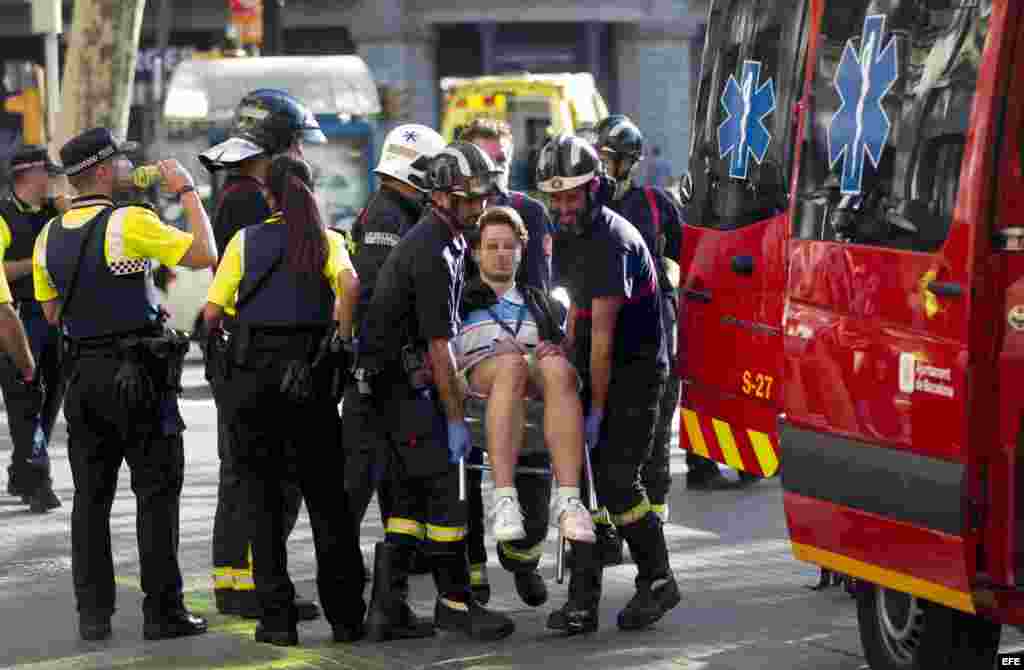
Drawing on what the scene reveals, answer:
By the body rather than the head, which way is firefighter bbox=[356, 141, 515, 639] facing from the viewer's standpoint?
to the viewer's right

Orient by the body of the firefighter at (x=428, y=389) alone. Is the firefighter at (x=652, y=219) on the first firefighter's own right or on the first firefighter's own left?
on the first firefighter's own left

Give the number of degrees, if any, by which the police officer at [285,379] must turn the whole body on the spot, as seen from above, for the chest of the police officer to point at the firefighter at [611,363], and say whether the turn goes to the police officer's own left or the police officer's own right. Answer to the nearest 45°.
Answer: approximately 90° to the police officer's own right

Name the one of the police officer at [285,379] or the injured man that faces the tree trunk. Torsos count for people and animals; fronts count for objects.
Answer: the police officer

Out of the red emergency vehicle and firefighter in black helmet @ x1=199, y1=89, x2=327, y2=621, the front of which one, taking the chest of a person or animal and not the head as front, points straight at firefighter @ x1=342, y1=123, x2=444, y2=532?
the firefighter in black helmet

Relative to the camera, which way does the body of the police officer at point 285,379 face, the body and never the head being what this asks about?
away from the camera

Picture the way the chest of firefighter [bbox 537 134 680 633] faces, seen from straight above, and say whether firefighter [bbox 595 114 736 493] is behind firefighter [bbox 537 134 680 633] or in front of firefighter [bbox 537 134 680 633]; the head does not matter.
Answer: behind

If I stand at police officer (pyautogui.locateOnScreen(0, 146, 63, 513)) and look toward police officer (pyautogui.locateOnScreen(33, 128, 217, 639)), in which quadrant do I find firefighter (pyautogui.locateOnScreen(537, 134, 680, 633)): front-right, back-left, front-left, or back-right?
front-left

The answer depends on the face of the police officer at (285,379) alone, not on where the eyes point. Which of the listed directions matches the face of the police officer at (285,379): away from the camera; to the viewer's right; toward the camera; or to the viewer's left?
away from the camera

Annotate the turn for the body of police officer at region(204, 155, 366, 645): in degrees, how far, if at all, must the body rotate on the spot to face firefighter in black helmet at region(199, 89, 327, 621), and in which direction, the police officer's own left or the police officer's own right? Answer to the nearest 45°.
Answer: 0° — they already face them

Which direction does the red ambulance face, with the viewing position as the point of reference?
facing the viewer and to the right of the viewer

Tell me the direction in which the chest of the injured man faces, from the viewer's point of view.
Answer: toward the camera

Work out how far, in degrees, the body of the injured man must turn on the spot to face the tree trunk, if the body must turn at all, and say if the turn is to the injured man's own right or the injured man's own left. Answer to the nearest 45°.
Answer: approximately 180°
